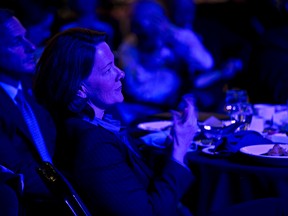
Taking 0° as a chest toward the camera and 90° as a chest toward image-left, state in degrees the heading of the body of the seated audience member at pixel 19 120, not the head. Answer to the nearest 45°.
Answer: approximately 315°

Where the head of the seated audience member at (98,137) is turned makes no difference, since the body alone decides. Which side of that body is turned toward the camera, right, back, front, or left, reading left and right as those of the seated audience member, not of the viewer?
right

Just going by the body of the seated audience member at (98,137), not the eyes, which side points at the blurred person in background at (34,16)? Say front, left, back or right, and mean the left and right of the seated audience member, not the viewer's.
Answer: left

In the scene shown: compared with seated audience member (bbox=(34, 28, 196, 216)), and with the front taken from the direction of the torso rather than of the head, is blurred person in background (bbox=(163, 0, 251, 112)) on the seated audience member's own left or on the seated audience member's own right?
on the seated audience member's own left

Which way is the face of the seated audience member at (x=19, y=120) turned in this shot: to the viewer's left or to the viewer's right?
to the viewer's right

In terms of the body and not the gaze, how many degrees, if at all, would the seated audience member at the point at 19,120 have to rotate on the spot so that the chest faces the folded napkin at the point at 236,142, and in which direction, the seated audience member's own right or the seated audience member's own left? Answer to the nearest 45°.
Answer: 0° — they already face it

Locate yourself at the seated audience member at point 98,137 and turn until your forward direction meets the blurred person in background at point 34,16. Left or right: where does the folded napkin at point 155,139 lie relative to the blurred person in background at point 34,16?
right

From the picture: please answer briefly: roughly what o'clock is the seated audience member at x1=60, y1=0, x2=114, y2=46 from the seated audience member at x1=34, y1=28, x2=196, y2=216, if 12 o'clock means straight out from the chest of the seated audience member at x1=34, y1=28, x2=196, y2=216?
the seated audience member at x1=60, y1=0, x2=114, y2=46 is roughly at 9 o'clock from the seated audience member at x1=34, y1=28, x2=196, y2=216.

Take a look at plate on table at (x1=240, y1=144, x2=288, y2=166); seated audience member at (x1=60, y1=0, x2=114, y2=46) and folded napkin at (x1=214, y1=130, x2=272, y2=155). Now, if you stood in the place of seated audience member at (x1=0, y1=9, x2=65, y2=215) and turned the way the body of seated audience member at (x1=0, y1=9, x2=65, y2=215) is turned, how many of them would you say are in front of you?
2
